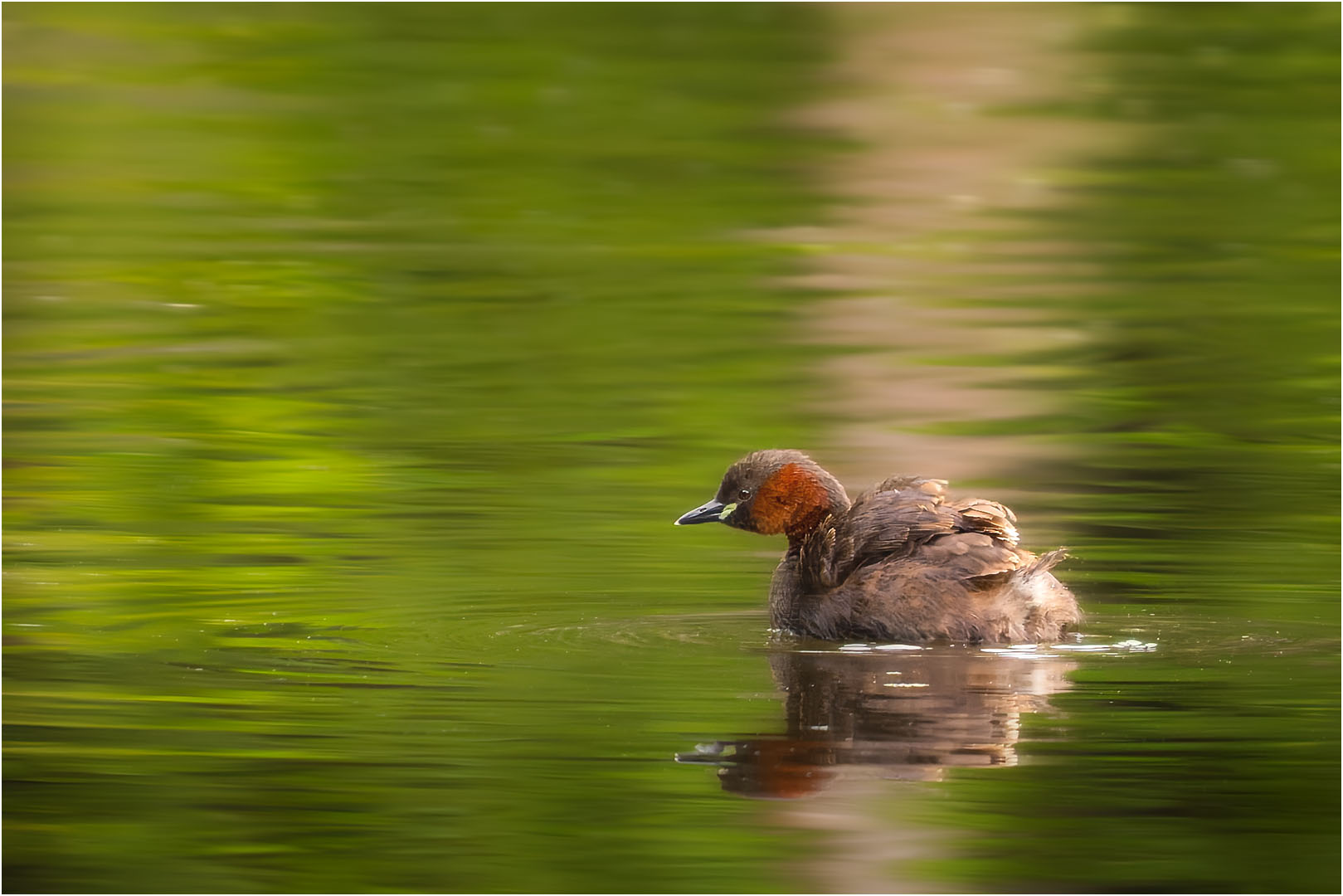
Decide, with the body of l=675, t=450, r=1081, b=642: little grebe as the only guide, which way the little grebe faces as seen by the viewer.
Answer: to the viewer's left
